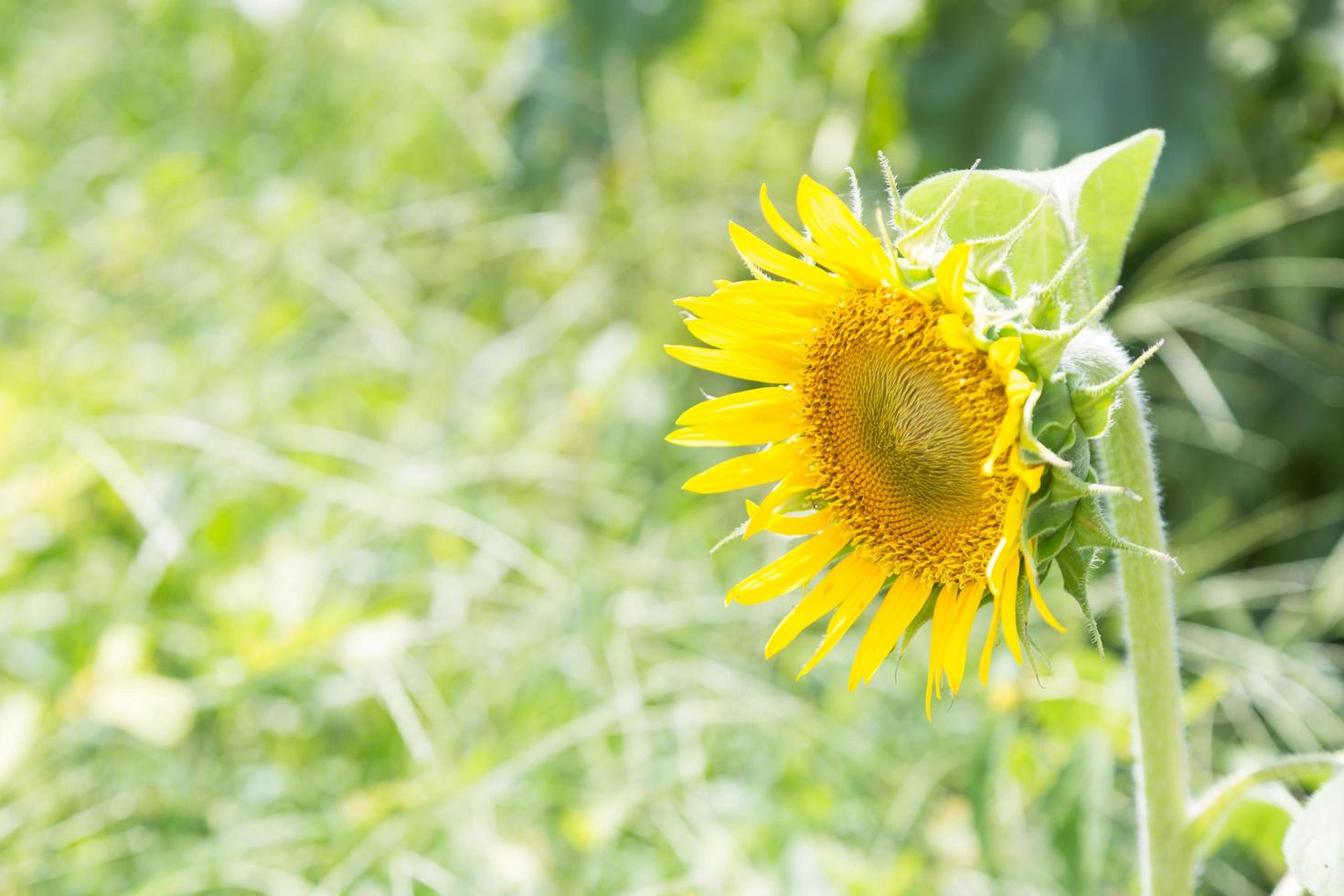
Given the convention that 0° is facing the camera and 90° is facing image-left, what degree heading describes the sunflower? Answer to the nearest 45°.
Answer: approximately 45°
